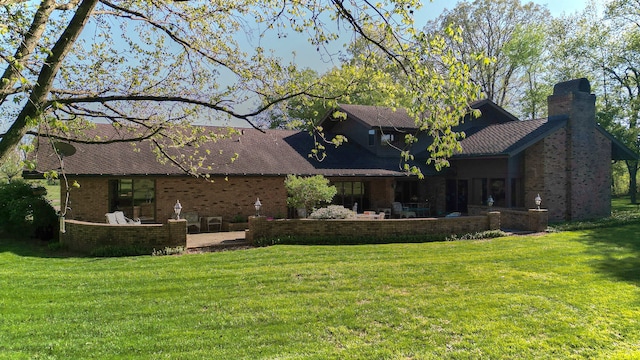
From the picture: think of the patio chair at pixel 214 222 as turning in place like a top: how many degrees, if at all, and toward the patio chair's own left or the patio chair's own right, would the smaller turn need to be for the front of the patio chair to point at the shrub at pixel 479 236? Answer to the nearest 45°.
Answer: approximately 45° to the patio chair's own left

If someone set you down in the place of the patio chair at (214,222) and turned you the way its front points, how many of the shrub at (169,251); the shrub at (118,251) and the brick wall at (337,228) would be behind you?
0

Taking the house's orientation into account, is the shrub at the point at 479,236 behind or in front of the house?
in front

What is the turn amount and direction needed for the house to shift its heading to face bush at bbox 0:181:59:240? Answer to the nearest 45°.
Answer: approximately 45° to its right

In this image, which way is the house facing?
toward the camera

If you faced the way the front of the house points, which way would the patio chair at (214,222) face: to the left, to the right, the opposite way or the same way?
the same way

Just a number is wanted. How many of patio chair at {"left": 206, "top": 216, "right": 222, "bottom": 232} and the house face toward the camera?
2

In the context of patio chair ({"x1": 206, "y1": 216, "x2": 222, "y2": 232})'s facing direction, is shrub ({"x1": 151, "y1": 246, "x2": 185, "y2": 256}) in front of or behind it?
in front

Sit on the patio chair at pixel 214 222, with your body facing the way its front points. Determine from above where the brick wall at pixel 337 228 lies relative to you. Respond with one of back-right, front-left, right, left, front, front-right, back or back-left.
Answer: front-left

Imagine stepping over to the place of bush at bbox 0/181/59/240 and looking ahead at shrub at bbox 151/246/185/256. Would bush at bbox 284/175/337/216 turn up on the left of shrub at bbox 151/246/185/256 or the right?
left

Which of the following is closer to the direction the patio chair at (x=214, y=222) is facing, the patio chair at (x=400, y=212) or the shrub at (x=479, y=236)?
the shrub

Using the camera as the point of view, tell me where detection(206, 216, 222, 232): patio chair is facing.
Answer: facing the viewer
